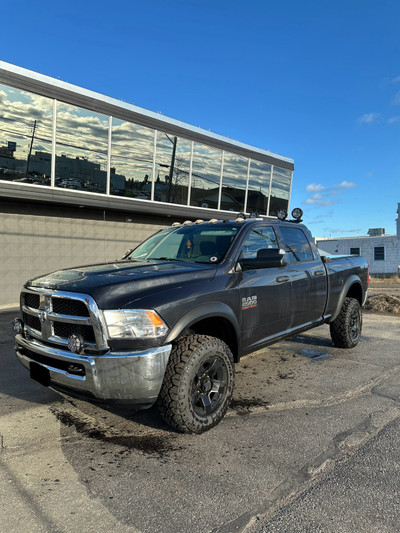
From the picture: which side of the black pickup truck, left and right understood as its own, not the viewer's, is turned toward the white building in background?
back

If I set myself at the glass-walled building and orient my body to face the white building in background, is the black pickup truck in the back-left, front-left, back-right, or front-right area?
back-right

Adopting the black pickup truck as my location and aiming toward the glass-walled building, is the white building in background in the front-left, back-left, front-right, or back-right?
front-right

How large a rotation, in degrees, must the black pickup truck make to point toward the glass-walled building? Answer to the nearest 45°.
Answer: approximately 135° to its right

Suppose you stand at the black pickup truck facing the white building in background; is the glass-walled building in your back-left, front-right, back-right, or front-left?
front-left

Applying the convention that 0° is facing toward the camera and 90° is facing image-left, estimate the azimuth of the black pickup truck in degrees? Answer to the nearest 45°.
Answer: approximately 45°
